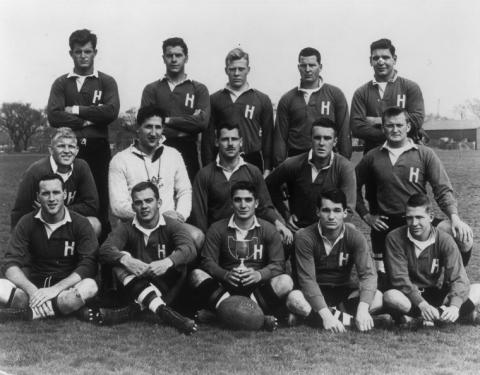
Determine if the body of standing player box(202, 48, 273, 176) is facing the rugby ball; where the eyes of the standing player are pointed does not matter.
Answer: yes

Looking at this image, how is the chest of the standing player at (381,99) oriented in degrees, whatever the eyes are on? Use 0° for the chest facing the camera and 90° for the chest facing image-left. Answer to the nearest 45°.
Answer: approximately 0°

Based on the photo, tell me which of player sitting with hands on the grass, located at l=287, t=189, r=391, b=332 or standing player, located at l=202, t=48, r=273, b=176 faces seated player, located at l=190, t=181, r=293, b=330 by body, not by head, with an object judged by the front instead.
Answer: the standing player
